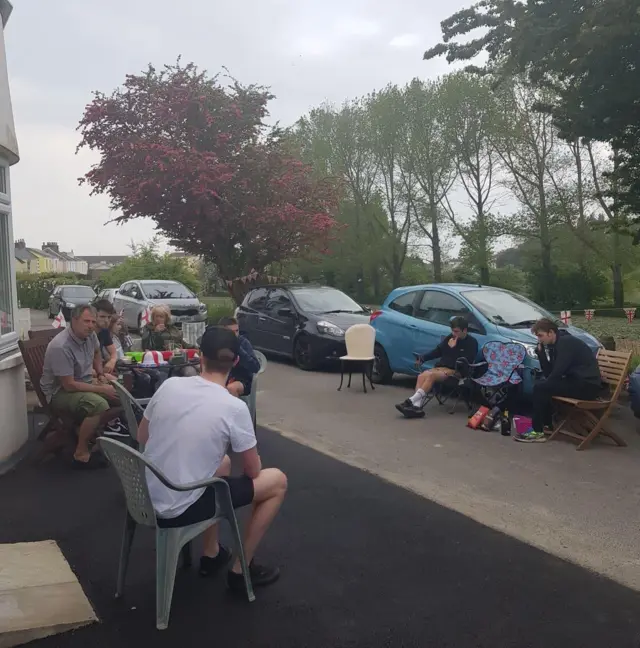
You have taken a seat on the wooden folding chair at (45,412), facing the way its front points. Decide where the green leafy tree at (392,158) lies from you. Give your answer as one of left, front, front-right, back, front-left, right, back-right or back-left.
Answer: left

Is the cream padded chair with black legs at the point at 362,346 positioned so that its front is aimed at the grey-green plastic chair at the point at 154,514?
yes

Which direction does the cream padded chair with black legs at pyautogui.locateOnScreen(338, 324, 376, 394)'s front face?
toward the camera

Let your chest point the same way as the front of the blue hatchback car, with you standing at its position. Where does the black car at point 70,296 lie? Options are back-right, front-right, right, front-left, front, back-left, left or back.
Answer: back

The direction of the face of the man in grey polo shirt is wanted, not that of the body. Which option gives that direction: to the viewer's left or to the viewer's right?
to the viewer's right

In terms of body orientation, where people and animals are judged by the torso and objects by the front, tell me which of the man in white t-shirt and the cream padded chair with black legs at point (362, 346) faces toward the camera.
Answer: the cream padded chair with black legs

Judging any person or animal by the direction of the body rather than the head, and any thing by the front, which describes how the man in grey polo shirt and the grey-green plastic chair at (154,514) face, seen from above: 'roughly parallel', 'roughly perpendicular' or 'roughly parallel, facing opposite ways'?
roughly perpendicular

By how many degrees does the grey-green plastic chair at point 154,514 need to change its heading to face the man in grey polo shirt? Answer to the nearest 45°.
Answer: approximately 45° to its left

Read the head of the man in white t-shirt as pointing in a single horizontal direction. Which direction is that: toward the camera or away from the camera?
away from the camera

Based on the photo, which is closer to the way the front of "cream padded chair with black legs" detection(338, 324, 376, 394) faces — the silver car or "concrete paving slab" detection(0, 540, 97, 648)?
the concrete paving slab

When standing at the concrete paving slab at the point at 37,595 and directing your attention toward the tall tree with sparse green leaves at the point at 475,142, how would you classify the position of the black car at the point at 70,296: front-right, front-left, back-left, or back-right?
front-left

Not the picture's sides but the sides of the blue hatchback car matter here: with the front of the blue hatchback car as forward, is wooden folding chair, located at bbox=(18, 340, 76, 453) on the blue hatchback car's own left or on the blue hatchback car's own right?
on the blue hatchback car's own right

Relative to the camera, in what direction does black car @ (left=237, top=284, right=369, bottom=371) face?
facing the viewer and to the right of the viewer

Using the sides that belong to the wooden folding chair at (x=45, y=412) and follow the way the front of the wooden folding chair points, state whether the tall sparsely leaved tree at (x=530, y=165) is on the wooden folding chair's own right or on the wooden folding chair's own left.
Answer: on the wooden folding chair's own left

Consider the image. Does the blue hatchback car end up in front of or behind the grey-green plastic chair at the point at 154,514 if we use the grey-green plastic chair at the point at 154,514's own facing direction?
in front
